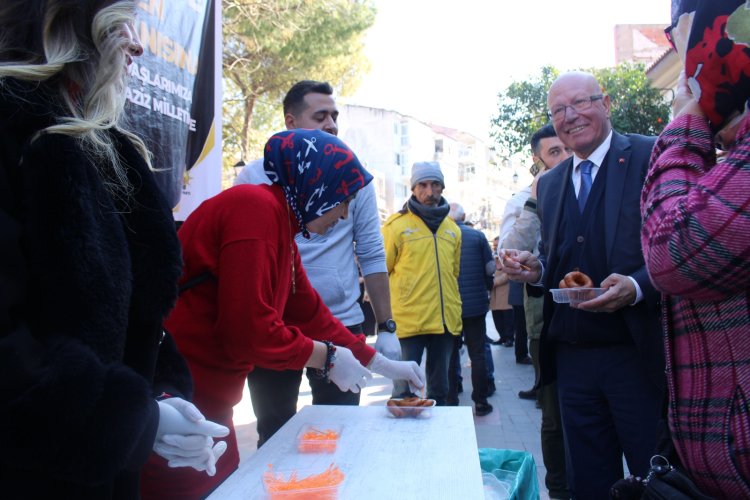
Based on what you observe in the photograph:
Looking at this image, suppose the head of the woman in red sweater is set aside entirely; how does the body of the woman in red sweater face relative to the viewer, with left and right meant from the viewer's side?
facing to the right of the viewer

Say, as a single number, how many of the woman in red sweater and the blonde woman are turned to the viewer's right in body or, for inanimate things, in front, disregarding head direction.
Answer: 2

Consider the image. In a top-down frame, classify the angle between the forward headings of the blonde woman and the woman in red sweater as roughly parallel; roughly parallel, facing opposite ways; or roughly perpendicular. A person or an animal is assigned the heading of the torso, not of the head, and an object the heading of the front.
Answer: roughly parallel

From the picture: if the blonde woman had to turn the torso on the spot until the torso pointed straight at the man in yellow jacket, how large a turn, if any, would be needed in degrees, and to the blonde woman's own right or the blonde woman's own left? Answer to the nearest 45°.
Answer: approximately 45° to the blonde woman's own left

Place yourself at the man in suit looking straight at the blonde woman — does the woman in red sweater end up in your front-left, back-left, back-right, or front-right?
front-right

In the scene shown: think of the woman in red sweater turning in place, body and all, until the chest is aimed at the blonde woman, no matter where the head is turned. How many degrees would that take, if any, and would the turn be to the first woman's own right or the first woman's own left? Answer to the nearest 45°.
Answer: approximately 90° to the first woman's own right

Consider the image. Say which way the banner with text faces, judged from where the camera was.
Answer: facing the viewer and to the right of the viewer

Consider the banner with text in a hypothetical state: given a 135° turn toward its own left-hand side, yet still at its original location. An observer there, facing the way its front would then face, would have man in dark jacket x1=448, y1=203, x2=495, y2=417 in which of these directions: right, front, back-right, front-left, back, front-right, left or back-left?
front-right

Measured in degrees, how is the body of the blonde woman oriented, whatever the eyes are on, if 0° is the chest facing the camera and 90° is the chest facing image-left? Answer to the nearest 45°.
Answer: approximately 270°

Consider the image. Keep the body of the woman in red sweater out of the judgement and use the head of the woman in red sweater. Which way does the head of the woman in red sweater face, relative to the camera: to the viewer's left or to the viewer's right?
to the viewer's right

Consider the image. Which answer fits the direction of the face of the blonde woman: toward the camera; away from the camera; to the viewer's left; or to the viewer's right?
to the viewer's right
